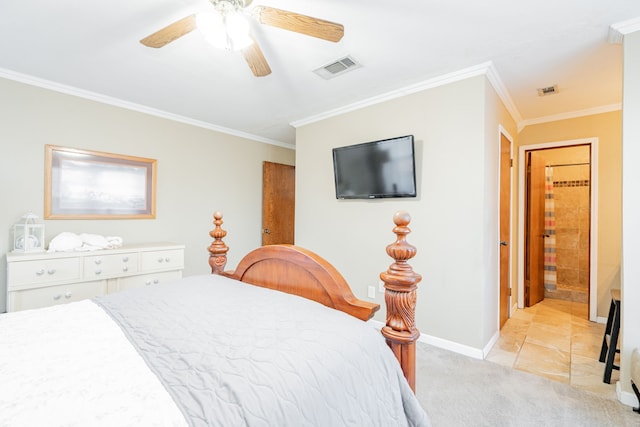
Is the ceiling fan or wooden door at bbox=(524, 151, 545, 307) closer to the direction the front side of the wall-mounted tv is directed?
the ceiling fan

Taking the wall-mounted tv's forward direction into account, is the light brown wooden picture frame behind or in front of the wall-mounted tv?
in front

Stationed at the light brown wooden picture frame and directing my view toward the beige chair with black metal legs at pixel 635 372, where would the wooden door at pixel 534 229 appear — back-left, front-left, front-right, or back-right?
front-left

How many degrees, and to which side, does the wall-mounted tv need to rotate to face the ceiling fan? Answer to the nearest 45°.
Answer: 0° — it already faces it

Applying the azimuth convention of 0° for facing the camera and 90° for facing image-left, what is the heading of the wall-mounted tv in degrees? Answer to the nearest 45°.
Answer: approximately 45°

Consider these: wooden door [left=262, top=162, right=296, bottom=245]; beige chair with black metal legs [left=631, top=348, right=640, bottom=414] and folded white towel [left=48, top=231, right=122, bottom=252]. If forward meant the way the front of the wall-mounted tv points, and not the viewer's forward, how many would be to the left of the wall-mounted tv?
1

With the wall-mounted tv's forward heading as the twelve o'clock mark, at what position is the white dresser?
The white dresser is roughly at 1 o'clock from the wall-mounted tv.

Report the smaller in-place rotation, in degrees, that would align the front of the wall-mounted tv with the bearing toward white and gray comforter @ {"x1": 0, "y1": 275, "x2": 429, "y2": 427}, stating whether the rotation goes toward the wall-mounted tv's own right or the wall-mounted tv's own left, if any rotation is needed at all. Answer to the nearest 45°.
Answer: approximately 45° to the wall-mounted tv's own left

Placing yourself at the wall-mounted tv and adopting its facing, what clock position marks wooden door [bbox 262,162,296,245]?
The wooden door is roughly at 3 o'clock from the wall-mounted tv.

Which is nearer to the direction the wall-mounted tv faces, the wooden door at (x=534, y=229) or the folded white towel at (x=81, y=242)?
the folded white towel

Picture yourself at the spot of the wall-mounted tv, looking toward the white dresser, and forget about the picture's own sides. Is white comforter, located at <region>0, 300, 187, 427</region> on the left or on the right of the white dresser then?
left

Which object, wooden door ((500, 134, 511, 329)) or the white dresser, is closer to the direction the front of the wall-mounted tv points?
the white dresser

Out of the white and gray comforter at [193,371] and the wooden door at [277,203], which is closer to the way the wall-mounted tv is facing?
the white and gray comforter

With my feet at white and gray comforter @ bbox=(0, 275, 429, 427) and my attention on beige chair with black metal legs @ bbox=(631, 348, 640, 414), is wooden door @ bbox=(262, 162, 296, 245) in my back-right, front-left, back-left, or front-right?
front-left

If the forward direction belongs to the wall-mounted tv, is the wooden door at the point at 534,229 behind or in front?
behind

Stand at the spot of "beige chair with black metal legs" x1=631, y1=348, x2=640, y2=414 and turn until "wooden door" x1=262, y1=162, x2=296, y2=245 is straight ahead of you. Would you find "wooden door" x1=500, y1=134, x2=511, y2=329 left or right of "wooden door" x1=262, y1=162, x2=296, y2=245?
right

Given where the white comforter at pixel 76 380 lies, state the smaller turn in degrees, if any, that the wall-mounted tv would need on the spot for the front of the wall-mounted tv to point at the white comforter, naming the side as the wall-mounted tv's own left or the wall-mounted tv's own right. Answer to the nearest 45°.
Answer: approximately 45° to the wall-mounted tv's own left

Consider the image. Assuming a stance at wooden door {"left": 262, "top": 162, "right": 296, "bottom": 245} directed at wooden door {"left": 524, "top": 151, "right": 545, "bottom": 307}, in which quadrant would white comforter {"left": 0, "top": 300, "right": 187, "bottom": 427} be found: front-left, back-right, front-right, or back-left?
front-right

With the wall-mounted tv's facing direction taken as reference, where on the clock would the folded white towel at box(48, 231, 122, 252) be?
The folded white towel is roughly at 1 o'clock from the wall-mounted tv.

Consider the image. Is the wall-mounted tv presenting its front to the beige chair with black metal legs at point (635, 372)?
no
